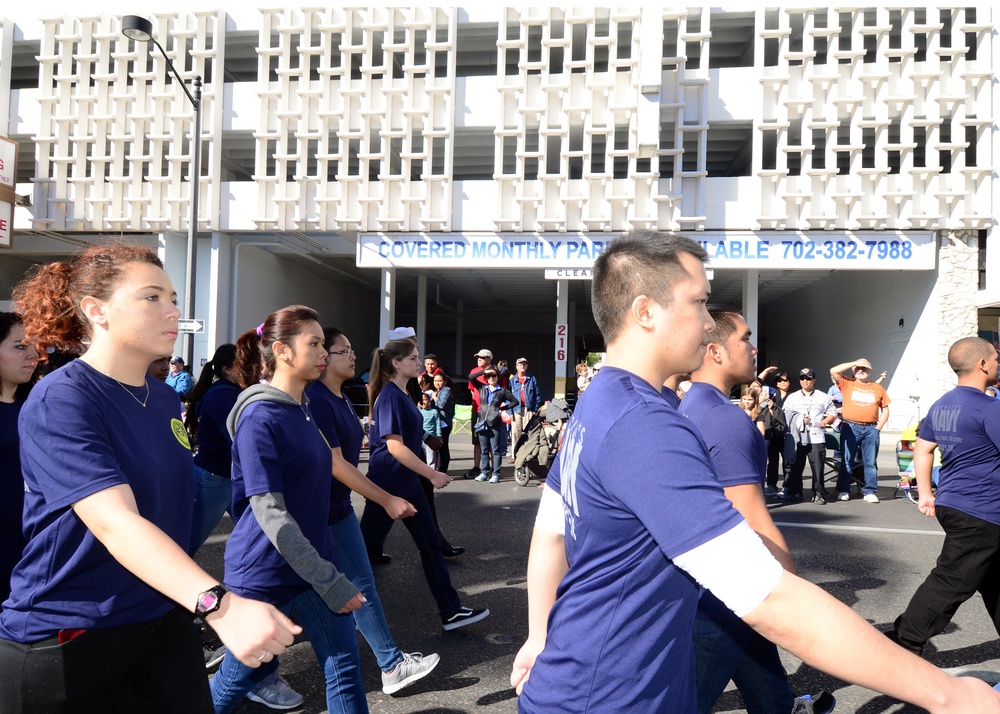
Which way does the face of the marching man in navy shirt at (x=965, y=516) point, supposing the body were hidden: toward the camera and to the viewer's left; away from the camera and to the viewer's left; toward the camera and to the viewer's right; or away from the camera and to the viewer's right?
away from the camera and to the viewer's right

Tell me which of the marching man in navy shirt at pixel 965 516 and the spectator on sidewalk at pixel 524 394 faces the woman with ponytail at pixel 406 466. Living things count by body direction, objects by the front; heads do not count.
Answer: the spectator on sidewalk

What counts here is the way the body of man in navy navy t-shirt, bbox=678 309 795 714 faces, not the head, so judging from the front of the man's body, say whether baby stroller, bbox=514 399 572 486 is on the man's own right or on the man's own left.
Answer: on the man's own left

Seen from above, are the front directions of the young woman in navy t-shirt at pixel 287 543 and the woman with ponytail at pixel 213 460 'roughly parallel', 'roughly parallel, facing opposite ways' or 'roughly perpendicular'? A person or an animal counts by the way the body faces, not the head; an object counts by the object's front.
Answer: roughly parallel

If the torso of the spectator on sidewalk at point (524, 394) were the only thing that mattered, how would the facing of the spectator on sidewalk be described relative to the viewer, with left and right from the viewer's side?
facing the viewer

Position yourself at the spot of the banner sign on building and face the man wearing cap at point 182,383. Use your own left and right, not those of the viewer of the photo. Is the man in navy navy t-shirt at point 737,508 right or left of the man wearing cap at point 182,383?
left

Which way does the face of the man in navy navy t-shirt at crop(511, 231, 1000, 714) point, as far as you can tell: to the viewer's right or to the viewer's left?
to the viewer's right

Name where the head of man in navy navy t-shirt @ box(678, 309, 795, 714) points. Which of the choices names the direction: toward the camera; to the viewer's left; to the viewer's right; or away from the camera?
to the viewer's right

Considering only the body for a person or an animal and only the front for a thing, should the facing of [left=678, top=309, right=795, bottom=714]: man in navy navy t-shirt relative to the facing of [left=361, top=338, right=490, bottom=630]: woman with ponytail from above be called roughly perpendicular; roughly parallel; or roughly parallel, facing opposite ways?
roughly parallel

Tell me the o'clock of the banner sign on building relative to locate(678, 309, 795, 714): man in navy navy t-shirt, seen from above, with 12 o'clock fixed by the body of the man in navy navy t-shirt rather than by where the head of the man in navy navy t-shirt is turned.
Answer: The banner sign on building is roughly at 9 o'clock from the man in navy navy t-shirt.

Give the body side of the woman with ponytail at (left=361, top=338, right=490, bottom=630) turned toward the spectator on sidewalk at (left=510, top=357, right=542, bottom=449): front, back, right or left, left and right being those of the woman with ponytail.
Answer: left

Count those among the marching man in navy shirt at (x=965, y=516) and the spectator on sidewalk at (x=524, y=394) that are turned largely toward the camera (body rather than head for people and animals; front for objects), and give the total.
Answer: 1

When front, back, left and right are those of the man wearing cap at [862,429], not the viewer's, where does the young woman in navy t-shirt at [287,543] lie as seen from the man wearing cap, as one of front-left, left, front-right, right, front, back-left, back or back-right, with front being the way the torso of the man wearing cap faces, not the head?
front

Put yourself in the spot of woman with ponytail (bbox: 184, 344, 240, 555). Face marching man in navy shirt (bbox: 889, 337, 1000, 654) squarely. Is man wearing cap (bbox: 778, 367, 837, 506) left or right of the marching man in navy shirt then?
left
